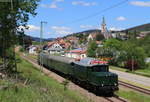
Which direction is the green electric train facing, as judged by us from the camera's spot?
facing the viewer and to the right of the viewer
